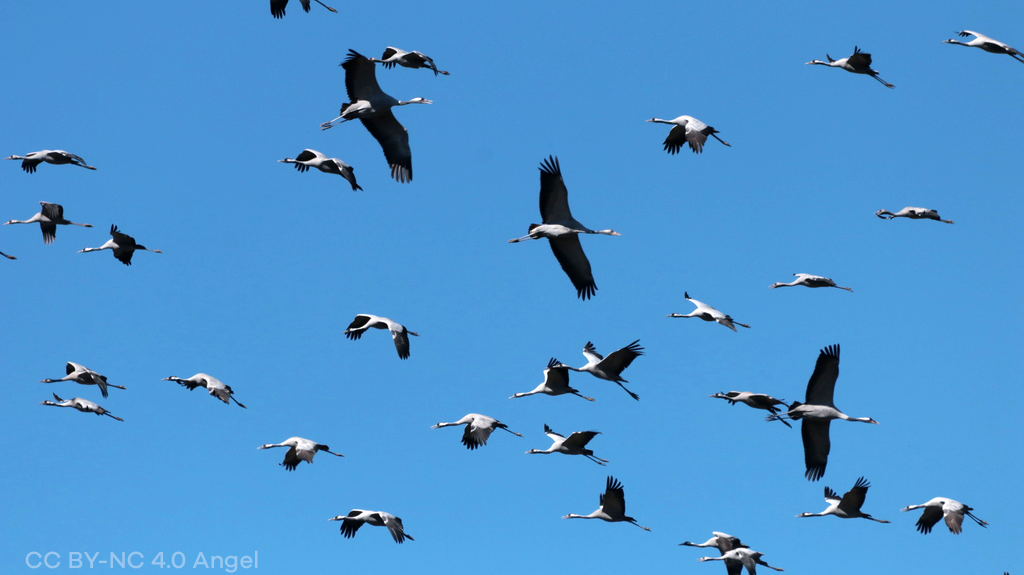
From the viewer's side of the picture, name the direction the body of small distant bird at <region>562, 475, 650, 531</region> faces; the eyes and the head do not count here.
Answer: to the viewer's left

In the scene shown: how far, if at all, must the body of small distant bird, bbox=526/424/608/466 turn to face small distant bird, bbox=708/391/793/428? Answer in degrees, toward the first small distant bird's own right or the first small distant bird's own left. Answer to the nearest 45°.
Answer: approximately 180°

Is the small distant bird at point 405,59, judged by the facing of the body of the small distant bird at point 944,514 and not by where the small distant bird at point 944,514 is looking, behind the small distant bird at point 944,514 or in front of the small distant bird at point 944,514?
in front

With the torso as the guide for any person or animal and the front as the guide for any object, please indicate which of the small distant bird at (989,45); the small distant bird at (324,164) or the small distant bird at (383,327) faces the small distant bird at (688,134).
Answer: the small distant bird at (989,45)

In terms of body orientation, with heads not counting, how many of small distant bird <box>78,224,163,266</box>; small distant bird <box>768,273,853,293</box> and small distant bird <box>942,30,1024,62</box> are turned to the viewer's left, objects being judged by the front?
3

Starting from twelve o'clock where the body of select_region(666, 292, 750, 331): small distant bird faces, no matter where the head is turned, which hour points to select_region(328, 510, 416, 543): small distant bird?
select_region(328, 510, 416, 543): small distant bird is roughly at 12 o'clock from select_region(666, 292, 750, 331): small distant bird.

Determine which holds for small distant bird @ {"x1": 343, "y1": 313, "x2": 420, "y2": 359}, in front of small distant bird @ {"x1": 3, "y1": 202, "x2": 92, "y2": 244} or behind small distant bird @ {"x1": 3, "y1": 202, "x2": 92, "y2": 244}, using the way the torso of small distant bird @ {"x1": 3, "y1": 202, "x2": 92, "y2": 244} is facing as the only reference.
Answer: behind

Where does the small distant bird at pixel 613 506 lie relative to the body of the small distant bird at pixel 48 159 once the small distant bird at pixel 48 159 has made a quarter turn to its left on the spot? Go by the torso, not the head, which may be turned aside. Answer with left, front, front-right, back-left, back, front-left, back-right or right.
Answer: left

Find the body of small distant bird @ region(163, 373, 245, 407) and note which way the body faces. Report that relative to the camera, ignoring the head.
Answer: to the viewer's left

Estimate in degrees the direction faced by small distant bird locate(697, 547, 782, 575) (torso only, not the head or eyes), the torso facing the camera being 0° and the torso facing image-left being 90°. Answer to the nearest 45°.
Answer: approximately 90°

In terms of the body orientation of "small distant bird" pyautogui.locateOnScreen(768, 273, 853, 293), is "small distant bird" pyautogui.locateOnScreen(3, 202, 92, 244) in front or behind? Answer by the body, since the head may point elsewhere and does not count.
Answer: in front

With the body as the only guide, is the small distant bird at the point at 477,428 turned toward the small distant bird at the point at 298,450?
yes

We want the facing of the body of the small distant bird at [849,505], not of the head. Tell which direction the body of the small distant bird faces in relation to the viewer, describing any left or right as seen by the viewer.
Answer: facing to the left of the viewer
